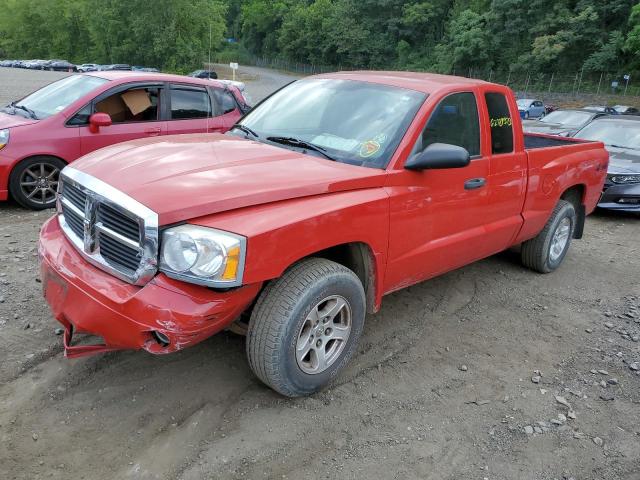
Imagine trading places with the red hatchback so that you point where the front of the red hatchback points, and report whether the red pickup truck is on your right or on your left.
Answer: on your left

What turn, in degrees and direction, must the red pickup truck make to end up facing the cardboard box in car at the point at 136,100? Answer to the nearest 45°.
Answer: approximately 90° to its right

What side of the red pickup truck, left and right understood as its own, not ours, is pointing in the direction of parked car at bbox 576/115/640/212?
back

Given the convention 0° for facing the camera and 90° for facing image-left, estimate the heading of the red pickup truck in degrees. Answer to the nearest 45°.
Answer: approximately 45°

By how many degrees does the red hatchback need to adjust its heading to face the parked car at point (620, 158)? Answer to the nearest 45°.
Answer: approximately 135° to its left

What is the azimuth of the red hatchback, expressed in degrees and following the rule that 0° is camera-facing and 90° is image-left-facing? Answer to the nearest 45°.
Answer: approximately 45°
